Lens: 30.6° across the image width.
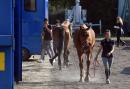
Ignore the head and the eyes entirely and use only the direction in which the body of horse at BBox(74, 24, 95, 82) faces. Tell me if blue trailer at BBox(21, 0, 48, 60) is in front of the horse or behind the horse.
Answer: behind

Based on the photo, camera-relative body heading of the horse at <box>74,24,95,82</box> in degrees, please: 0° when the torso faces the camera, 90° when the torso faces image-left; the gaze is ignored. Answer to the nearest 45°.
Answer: approximately 0°

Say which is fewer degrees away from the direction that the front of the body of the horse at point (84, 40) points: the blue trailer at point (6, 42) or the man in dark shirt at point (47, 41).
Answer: the blue trailer

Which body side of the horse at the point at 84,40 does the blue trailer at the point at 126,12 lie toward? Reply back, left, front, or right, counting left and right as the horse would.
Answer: back

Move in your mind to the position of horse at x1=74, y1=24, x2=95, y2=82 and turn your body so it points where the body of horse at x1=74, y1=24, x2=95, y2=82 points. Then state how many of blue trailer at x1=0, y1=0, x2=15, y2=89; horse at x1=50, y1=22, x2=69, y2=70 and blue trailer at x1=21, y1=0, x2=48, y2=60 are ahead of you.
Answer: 1
